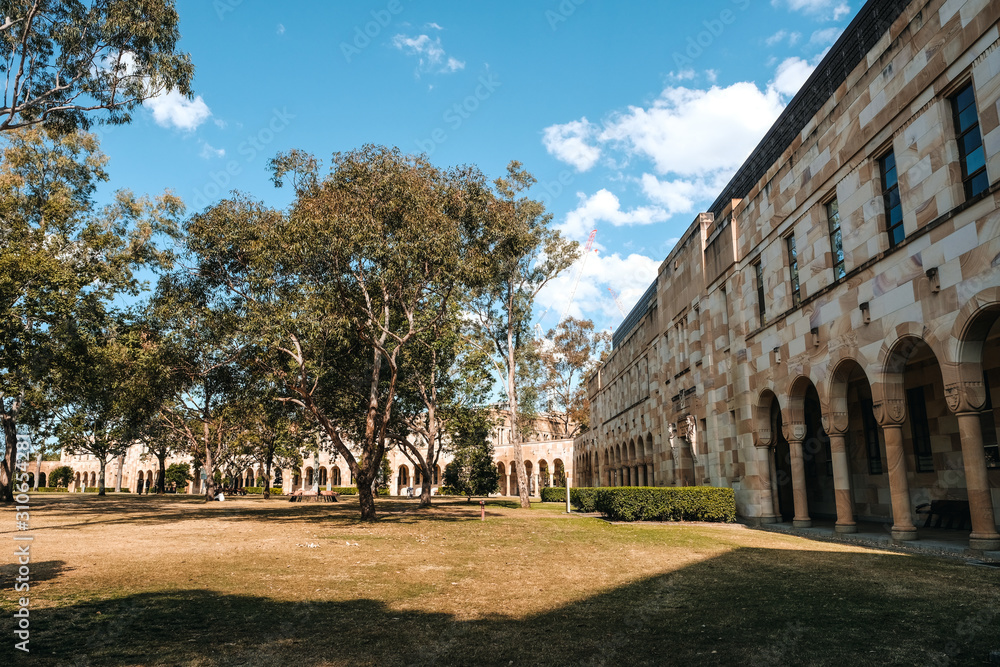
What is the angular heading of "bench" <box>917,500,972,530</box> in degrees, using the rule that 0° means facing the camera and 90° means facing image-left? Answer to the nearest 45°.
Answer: approximately 45°

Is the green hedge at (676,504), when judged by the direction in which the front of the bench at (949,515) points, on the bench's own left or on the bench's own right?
on the bench's own right

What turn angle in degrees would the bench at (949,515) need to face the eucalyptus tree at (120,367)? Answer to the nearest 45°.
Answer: approximately 45° to its right

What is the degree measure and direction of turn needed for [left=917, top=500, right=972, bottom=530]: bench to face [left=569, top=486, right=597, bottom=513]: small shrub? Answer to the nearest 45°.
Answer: approximately 90° to its right

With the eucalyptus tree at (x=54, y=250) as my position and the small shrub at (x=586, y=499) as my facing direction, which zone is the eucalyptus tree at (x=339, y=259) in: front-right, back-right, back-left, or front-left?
front-right

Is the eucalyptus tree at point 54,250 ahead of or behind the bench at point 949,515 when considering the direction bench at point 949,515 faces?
ahead

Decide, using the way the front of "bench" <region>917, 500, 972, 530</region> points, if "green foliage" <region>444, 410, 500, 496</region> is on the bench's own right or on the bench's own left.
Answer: on the bench's own right
